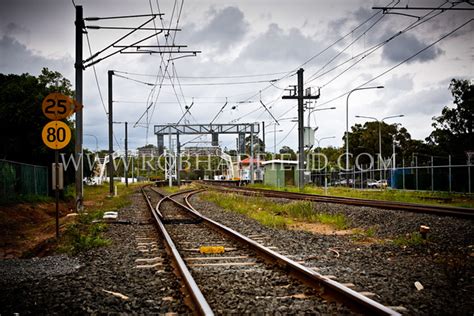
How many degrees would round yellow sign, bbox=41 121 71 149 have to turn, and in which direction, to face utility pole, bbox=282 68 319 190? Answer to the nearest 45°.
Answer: approximately 135° to its left

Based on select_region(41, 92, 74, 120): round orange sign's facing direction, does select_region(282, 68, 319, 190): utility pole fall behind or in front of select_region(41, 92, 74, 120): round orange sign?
behind

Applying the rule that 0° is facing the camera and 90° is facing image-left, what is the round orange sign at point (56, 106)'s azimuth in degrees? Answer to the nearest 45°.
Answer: approximately 0°

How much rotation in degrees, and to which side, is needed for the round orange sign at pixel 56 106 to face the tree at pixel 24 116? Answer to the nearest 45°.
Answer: approximately 180°

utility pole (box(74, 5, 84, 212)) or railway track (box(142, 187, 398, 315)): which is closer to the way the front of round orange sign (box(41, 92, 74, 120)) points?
the railway track

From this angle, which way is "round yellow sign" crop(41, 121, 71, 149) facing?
toward the camera

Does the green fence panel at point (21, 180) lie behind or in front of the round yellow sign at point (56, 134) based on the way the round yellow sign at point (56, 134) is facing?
behind

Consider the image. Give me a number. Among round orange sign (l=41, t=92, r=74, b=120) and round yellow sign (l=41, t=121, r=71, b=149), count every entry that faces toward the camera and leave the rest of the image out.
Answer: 2

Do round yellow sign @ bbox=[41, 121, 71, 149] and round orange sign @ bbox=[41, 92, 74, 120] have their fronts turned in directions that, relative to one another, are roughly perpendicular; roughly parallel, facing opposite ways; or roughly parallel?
roughly parallel

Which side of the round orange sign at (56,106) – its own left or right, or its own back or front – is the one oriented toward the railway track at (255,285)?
front

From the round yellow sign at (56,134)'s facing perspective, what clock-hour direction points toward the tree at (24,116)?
The tree is roughly at 6 o'clock from the round yellow sign.
